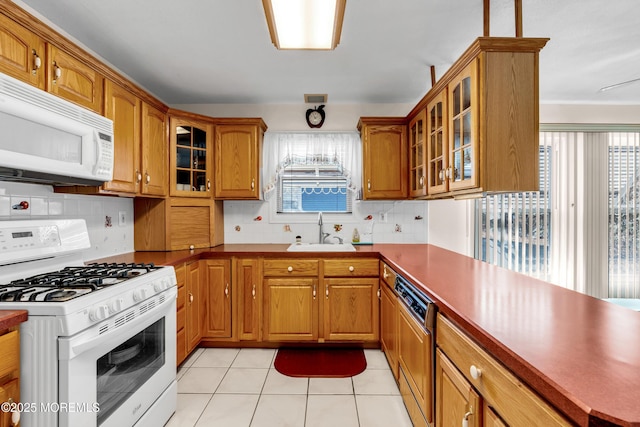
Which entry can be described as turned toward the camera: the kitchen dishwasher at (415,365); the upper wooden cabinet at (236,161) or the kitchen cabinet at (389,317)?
the upper wooden cabinet

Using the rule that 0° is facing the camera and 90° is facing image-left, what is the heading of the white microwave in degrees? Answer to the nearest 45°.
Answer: approximately 315°

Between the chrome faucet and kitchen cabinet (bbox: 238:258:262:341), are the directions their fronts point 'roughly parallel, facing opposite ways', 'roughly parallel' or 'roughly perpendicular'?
roughly parallel

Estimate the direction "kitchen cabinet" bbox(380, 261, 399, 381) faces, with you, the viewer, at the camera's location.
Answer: facing to the left of the viewer

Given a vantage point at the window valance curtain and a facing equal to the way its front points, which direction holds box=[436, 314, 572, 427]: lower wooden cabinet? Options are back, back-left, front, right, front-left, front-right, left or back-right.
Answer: front

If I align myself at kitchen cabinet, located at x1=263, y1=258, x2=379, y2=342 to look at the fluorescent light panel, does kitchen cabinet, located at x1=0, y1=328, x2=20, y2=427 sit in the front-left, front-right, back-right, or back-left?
front-right

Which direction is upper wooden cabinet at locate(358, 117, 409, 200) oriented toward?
toward the camera

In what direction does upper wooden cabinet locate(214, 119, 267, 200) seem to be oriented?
toward the camera

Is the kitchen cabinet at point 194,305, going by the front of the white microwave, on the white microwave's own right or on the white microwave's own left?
on the white microwave's own left

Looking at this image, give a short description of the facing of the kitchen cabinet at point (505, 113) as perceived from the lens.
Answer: facing the viewer and to the left of the viewer

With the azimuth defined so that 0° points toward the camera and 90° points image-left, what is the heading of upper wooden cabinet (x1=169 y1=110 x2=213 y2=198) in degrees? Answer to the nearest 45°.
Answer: approximately 315°

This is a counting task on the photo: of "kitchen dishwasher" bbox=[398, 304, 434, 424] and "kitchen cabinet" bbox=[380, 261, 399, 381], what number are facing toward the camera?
0

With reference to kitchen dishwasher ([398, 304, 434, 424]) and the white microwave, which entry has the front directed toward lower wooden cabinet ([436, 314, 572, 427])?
the white microwave

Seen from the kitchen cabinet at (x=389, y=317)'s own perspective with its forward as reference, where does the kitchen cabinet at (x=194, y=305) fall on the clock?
the kitchen cabinet at (x=194, y=305) is roughly at 12 o'clock from the kitchen cabinet at (x=389, y=317).

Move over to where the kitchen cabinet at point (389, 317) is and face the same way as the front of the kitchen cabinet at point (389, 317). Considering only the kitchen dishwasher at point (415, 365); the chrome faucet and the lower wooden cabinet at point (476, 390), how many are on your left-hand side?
2

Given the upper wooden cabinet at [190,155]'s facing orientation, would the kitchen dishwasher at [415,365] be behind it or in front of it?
in front

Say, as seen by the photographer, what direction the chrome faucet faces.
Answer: facing the viewer
